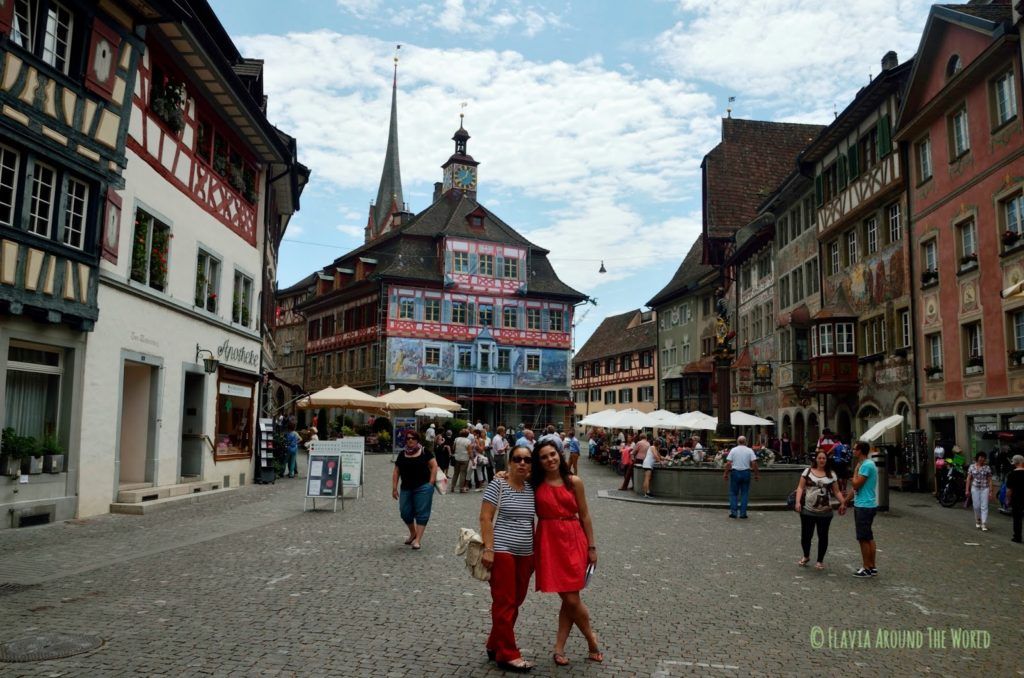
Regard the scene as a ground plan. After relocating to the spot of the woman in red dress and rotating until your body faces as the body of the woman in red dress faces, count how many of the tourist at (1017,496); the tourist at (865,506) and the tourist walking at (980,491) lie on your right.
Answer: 0

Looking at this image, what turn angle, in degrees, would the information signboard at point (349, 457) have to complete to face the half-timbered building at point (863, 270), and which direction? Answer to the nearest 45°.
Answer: approximately 135° to its left

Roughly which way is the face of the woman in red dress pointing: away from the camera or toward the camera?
toward the camera

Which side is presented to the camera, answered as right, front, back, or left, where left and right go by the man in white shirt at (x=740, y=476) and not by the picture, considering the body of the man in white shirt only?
back

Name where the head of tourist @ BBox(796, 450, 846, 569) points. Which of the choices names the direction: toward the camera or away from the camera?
toward the camera

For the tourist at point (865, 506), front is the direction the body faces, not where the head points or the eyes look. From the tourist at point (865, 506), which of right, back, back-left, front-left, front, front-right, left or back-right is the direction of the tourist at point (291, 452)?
front-right

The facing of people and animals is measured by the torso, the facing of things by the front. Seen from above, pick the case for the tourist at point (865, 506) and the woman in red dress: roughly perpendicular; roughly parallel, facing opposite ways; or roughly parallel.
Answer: roughly perpendicular

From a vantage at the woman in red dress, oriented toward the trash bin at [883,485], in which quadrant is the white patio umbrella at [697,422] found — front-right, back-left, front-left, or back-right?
front-left

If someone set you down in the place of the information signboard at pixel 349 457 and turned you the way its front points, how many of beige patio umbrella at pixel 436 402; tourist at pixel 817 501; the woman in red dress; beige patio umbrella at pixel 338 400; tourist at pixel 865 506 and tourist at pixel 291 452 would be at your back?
3

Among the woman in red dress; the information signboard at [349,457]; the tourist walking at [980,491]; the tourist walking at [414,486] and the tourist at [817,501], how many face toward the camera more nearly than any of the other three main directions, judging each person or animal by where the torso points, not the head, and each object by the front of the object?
5

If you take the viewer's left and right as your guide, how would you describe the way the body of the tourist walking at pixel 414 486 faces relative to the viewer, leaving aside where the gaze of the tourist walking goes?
facing the viewer

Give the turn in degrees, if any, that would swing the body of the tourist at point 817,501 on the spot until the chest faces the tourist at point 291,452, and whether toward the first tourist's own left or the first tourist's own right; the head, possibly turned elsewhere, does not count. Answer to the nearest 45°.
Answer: approximately 135° to the first tourist's own right

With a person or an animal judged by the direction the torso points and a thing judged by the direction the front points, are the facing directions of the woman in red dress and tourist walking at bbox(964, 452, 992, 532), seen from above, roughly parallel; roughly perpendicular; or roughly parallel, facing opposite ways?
roughly parallel

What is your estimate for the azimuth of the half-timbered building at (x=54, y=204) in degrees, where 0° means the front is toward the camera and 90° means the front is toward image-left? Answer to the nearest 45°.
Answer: approximately 315°

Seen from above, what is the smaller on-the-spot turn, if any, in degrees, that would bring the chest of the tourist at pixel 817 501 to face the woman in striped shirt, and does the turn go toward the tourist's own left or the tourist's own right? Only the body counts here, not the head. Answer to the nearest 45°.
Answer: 0° — they already face them

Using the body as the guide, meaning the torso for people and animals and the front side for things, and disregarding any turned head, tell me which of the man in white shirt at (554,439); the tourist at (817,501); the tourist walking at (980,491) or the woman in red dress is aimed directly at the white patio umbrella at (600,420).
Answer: the man in white shirt
